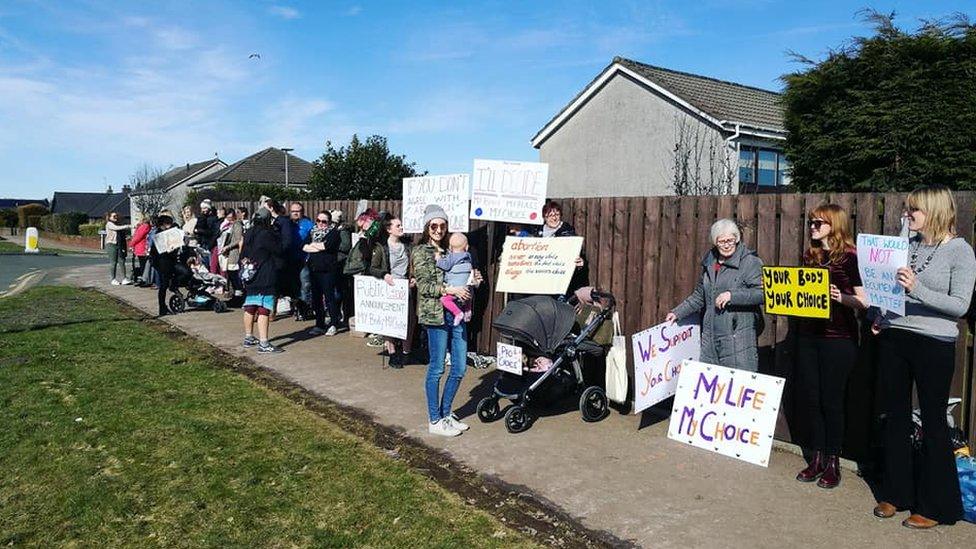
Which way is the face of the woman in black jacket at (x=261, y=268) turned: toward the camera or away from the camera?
away from the camera

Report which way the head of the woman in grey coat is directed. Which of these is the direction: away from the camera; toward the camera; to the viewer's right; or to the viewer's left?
toward the camera

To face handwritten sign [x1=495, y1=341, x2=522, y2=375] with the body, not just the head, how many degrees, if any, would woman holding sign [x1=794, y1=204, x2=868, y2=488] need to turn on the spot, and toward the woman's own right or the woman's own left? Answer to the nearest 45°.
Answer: approximately 45° to the woman's own right

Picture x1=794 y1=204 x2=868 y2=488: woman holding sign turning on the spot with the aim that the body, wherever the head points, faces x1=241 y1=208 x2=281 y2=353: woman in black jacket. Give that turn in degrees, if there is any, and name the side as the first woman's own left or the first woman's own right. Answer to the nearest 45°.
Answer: approximately 45° to the first woman's own right

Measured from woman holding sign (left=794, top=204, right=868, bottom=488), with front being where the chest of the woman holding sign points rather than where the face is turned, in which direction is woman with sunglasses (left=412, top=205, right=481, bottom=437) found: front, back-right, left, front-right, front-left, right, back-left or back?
front-right

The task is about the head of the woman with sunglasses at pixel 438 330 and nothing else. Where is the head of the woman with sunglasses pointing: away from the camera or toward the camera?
toward the camera

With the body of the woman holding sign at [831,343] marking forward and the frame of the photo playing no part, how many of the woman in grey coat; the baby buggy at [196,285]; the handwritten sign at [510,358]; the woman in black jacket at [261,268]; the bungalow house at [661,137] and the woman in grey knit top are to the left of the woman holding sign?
1

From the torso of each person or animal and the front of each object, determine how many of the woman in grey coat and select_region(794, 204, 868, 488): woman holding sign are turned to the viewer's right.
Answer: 0

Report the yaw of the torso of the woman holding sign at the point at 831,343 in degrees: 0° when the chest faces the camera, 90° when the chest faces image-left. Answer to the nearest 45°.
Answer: approximately 45°

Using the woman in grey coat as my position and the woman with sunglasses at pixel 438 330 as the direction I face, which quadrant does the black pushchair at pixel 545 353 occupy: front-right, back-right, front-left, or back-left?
front-right

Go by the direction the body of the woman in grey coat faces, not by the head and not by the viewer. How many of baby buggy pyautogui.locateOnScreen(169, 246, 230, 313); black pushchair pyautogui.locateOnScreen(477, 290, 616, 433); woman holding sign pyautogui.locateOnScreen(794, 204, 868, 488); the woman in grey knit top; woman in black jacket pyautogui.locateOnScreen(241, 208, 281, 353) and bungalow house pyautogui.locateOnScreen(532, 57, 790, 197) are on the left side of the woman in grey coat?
2

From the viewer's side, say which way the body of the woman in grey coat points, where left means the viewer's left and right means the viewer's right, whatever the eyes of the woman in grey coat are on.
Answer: facing the viewer and to the left of the viewer

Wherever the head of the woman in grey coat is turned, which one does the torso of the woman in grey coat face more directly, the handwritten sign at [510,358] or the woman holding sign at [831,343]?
the handwritten sign

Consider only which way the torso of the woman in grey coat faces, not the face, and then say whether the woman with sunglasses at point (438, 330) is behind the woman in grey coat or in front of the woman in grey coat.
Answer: in front

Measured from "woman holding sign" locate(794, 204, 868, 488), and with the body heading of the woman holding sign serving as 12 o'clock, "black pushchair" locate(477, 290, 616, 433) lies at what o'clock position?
The black pushchair is roughly at 2 o'clock from the woman holding sign.

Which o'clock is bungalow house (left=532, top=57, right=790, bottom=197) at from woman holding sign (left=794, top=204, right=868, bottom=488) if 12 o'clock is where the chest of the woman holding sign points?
The bungalow house is roughly at 4 o'clock from the woman holding sign.

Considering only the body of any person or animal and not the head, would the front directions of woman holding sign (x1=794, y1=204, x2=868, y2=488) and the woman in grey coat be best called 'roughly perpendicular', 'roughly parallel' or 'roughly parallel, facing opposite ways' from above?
roughly parallel
